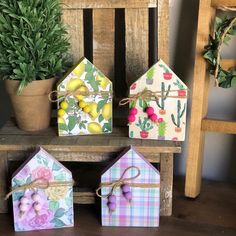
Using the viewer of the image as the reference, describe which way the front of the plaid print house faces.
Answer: facing the viewer

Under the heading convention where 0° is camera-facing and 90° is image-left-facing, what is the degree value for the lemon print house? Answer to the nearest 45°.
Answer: approximately 0°

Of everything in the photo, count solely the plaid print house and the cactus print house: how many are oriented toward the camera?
2

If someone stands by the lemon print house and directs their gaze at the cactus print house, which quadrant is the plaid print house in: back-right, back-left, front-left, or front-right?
front-right

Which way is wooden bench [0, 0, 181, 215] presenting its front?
toward the camera
